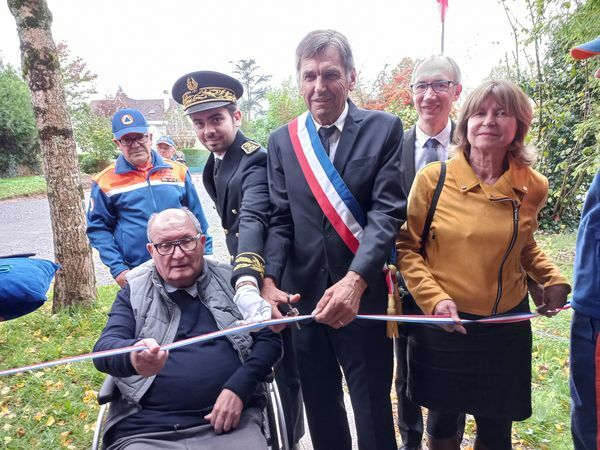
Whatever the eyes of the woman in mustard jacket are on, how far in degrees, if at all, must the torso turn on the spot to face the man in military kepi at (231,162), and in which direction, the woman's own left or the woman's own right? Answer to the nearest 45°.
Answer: approximately 90° to the woman's own right

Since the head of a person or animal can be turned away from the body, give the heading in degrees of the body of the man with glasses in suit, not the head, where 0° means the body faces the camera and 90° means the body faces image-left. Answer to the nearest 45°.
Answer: approximately 0°

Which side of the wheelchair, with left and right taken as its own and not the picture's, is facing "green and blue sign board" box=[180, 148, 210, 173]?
back

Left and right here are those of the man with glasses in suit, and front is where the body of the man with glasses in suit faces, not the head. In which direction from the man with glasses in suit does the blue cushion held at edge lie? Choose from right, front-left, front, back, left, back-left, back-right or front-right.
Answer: front-right

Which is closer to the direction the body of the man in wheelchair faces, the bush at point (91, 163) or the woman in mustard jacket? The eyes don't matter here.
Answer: the woman in mustard jacket

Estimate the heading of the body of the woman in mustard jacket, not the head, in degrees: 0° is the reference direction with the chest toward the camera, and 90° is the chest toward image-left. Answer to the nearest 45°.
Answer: approximately 0°

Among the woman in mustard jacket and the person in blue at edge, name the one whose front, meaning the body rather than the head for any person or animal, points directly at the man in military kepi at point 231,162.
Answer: the person in blue at edge

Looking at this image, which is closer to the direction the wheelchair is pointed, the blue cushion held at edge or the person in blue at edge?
the person in blue at edge
